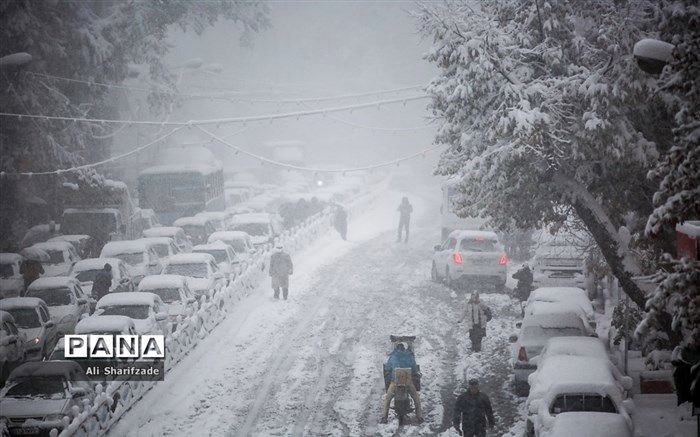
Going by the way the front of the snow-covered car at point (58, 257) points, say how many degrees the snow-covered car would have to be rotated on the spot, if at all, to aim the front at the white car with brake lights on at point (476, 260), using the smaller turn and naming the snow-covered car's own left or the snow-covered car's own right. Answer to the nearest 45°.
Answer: approximately 90° to the snow-covered car's own left

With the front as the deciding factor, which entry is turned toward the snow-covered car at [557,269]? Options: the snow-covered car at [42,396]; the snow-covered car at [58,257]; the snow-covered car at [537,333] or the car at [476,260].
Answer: the snow-covered car at [537,333]

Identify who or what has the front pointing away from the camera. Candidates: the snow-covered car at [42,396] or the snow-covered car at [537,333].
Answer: the snow-covered car at [537,333]

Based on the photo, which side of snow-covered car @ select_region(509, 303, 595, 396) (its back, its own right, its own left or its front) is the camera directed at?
back

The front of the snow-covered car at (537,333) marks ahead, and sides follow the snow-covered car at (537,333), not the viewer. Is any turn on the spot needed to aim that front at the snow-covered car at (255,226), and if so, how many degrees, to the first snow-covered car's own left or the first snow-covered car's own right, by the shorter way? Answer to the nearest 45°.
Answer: approximately 45° to the first snow-covered car's own left

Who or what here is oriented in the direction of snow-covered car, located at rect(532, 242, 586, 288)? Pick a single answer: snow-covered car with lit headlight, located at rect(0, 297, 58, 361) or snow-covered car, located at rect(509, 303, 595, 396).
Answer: snow-covered car, located at rect(509, 303, 595, 396)

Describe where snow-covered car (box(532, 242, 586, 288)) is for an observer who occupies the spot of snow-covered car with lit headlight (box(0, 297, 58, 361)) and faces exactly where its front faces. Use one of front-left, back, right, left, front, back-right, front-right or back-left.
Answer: back-left

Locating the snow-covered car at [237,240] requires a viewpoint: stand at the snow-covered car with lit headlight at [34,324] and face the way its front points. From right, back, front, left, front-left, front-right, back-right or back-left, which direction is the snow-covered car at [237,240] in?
back

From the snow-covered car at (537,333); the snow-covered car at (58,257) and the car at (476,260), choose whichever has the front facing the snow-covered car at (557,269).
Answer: the snow-covered car at (537,333)

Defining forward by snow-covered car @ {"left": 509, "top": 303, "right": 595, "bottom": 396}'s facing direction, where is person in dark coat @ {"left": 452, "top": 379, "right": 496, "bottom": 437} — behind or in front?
behind

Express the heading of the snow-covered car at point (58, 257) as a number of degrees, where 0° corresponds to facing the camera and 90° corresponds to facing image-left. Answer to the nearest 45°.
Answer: approximately 45°

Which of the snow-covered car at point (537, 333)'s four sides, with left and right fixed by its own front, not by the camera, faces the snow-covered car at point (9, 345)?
left

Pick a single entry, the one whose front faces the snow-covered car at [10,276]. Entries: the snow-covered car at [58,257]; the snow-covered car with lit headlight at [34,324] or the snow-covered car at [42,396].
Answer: the snow-covered car at [58,257]

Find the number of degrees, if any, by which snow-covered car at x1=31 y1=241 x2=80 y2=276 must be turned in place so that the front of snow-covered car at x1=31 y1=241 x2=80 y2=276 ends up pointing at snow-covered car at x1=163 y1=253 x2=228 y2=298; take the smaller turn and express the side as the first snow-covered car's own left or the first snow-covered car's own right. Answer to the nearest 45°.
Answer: approximately 90° to the first snow-covered car's own left
